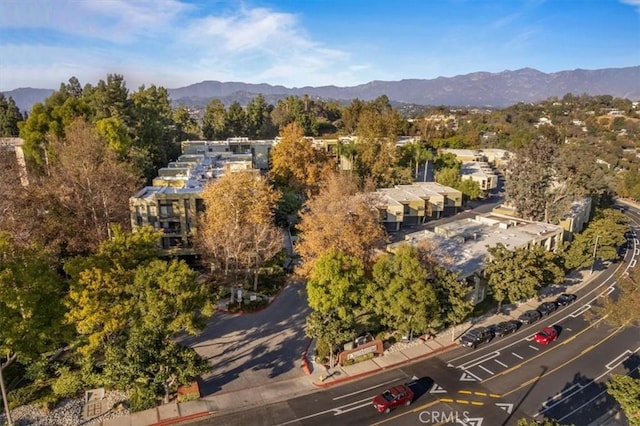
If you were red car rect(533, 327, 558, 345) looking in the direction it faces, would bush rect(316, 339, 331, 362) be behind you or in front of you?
in front

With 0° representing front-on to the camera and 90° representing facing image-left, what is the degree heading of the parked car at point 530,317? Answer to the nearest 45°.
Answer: approximately 45°

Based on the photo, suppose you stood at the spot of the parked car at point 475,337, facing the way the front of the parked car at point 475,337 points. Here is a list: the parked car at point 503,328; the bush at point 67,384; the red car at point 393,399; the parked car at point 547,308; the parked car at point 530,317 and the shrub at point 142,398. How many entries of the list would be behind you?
3

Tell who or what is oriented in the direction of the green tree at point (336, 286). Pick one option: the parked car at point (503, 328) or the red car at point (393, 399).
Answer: the parked car

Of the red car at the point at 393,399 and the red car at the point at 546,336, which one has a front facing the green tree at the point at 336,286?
the red car at the point at 546,336

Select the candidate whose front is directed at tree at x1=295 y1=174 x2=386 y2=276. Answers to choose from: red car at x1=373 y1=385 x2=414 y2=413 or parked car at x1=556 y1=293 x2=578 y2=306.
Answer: the parked car

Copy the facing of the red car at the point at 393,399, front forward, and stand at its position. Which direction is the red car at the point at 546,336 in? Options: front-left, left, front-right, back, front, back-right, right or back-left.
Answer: back

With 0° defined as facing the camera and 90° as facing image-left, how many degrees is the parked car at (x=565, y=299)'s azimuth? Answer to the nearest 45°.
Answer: approximately 45°

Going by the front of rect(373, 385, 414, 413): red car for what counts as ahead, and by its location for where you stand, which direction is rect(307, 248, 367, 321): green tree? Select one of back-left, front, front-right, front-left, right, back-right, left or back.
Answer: right

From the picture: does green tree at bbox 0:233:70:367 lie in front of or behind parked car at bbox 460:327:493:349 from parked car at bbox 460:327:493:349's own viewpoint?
in front

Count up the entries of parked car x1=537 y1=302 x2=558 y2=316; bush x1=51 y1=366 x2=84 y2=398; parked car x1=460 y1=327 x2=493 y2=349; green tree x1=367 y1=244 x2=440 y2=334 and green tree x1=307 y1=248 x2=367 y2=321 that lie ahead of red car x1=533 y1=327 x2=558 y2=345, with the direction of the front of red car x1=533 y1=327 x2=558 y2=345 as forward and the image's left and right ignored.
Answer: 4

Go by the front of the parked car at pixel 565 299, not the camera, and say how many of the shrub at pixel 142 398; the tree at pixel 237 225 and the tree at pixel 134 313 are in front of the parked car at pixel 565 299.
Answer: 3

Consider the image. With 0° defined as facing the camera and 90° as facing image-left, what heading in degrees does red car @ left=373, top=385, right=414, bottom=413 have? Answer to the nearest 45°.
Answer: approximately 45°
